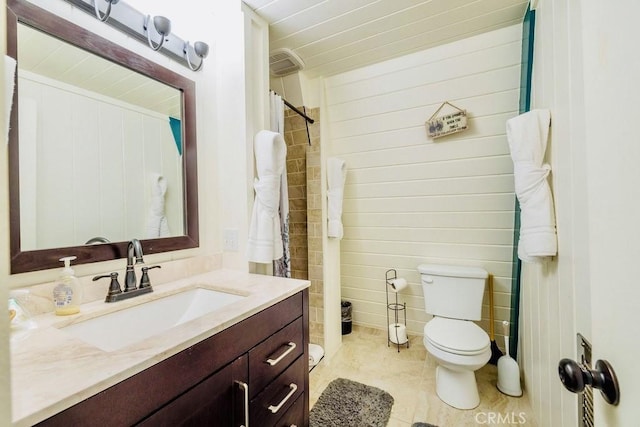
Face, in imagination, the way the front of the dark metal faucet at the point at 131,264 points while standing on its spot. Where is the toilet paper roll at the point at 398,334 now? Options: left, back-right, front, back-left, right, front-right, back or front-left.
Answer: front-left

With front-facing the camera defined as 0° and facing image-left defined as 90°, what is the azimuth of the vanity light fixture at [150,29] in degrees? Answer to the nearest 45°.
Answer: approximately 315°

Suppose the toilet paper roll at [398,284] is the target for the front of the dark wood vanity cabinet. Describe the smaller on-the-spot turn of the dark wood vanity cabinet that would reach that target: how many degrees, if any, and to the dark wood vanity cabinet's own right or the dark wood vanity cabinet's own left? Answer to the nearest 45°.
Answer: approximately 90° to the dark wood vanity cabinet's own left

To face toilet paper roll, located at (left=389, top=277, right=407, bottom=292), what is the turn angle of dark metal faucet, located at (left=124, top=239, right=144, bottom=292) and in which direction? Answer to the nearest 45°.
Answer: approximately 45° to its left

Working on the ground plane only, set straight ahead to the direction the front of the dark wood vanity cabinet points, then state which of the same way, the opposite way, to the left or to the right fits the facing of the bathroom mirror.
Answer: the same way

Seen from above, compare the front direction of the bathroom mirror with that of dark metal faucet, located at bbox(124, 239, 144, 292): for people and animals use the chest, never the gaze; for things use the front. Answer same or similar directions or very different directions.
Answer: same or similar directions

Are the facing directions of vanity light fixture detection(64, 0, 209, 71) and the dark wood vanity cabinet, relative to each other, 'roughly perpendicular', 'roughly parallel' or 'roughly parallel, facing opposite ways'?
roughly parallel

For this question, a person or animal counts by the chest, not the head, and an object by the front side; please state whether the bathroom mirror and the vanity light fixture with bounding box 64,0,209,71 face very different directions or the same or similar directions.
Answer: same or similar directions

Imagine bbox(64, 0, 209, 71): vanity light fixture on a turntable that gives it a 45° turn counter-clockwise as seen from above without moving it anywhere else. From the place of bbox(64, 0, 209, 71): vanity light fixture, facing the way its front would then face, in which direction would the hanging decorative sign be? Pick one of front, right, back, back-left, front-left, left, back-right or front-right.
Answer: front

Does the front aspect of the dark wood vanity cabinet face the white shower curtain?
no

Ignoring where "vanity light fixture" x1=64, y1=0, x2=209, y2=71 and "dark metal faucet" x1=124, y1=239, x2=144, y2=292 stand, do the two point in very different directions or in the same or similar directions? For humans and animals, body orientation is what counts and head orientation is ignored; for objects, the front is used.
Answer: same or similar directions

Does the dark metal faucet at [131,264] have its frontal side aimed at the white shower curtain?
no

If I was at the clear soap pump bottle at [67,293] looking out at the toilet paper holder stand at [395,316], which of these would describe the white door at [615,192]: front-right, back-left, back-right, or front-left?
front-right

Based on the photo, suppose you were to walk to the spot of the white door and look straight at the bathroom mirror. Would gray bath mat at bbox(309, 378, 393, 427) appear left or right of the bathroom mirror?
right

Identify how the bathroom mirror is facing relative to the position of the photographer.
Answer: facing the viewer and to the right of the viewer

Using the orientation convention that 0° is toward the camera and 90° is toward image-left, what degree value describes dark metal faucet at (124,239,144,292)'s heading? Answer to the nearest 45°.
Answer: approximately 315°
